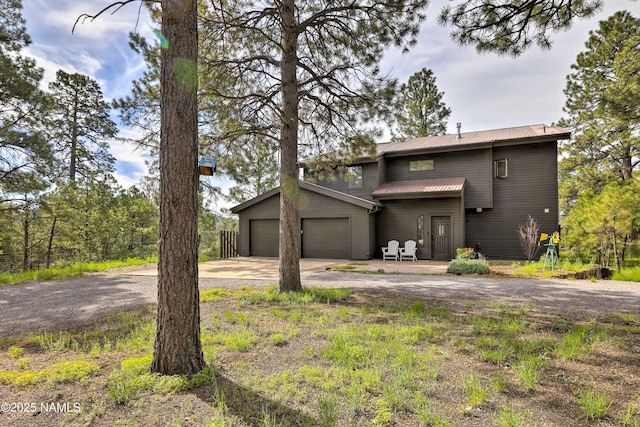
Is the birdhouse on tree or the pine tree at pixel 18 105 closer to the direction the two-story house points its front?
the birdhouse on tree

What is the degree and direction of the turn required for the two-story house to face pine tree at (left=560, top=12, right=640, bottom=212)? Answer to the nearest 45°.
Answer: approximately 135° to its left

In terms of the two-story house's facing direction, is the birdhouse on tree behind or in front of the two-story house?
in front

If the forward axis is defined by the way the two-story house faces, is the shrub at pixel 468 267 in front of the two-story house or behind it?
in front

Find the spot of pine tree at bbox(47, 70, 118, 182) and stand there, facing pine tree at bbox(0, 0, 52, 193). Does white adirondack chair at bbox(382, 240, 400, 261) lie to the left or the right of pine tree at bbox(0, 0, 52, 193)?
left

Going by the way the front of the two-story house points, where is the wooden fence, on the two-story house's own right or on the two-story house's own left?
on the two-story house's own right

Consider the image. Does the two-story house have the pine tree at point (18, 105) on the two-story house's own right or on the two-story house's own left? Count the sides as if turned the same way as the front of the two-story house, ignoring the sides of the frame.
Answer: on the two-story house's own right

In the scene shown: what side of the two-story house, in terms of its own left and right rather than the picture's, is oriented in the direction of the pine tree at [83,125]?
right

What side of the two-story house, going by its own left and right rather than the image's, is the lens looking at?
front

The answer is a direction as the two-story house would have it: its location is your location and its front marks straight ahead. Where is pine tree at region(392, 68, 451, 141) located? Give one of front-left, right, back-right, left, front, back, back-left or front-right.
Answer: back

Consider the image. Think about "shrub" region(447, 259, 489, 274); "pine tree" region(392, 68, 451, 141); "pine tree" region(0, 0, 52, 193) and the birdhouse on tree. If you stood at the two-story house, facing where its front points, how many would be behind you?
1
